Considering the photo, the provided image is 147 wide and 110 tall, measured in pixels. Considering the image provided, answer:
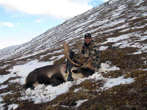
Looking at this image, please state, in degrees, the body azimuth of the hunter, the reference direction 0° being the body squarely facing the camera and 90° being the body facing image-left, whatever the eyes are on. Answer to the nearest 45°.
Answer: approximately 45°
